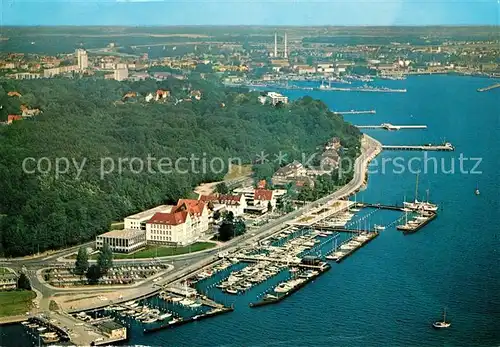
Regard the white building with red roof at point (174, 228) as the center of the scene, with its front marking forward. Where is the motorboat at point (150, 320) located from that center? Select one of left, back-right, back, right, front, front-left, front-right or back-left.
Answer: front-right

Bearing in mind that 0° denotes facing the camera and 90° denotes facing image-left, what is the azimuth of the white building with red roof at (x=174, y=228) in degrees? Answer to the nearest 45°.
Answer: approximately 315°

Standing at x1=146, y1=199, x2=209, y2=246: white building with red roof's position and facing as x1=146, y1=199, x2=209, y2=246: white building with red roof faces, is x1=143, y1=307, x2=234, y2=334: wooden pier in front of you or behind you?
in front

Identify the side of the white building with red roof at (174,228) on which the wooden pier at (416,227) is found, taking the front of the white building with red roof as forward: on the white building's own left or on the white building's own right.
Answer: on the white building's own left

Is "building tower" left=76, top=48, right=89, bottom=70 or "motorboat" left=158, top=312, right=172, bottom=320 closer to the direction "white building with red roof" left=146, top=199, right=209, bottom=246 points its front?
the motorboat

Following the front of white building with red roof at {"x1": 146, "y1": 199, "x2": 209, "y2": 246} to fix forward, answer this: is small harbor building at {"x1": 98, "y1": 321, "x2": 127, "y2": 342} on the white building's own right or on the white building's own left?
on the white building's own right
